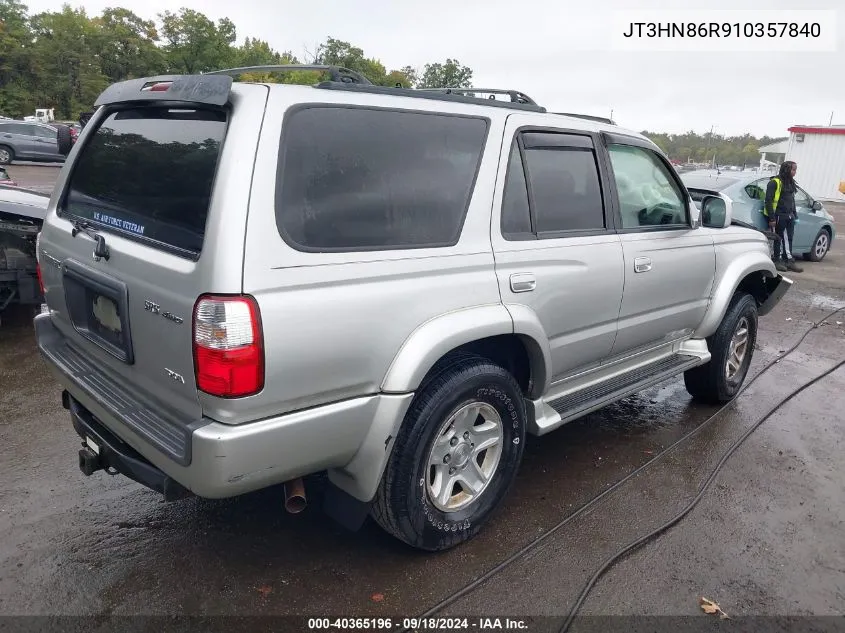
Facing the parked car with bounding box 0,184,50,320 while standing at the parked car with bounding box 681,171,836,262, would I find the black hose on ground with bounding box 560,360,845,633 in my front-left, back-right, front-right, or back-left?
front-left

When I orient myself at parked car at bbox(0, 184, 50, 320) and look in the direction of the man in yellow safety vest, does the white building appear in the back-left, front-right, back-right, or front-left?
front-left

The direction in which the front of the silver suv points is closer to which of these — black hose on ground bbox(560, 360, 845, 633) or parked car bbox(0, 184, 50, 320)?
the black hose on ground

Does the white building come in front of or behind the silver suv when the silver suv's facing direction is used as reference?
in front

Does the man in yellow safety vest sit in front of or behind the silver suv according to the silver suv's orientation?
in front

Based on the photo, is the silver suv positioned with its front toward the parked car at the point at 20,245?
no

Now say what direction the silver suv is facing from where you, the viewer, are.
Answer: facing away from the viewer and to the right of the viewer

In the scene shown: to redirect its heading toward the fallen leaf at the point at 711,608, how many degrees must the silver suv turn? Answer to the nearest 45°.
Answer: approximately 45° to its right
